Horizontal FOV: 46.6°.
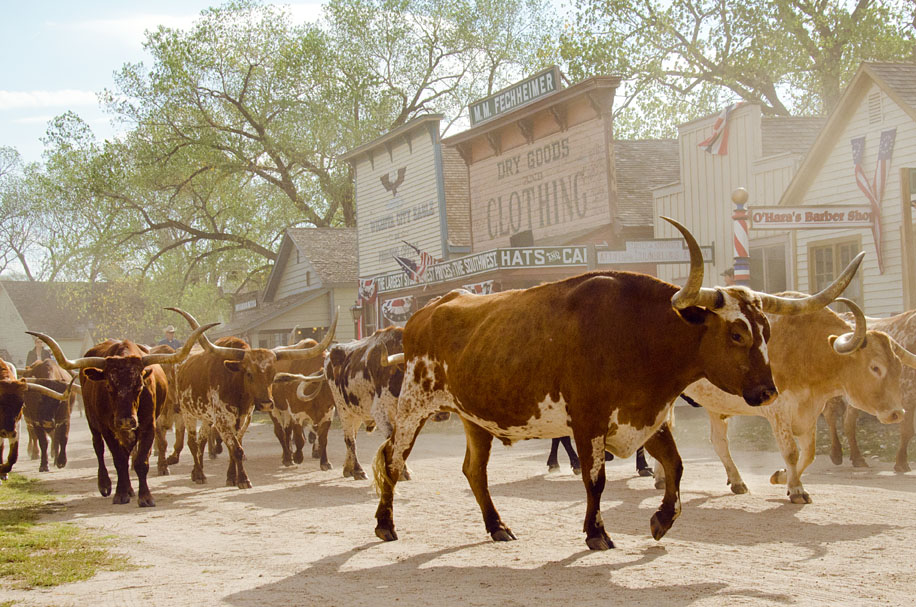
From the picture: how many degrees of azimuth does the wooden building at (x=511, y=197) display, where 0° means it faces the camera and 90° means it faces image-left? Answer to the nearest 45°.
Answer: approximately 45°

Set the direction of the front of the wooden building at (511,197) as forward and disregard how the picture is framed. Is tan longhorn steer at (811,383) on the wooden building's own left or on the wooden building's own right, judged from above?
on the wooden building's own left

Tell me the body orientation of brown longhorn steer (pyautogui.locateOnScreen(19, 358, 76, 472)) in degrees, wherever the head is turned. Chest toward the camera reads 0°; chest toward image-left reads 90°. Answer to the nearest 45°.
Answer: approximately 0°

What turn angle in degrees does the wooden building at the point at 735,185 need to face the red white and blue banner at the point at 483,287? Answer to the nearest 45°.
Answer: approximately 45° to its right

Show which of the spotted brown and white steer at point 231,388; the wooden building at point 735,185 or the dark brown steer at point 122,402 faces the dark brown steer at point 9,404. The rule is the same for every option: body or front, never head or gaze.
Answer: the wooden building

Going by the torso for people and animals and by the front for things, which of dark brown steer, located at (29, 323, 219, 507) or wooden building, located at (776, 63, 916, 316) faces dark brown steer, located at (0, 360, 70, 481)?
the wooden building

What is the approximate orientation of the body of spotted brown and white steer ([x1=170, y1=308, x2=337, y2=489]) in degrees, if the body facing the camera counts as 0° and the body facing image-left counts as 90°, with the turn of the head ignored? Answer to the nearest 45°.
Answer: approximately 315°

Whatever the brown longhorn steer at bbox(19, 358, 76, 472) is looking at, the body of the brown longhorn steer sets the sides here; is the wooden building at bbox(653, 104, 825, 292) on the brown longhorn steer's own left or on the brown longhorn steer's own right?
on the brown longhorn steer's own left

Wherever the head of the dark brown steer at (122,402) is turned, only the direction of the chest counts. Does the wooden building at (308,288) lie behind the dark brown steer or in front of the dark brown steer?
behind
